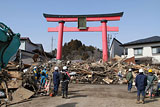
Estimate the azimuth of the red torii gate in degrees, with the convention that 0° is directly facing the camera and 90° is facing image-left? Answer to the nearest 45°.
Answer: approximately 0°

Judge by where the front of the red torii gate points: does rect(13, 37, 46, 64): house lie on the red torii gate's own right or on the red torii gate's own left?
on the red torii gate's own right

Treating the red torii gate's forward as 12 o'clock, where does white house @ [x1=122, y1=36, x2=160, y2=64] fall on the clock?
The white house is roughly at 8 o'clock from the red torii gate.

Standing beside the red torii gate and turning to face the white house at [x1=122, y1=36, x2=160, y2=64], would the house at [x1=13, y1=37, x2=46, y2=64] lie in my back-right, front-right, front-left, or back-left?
back-left

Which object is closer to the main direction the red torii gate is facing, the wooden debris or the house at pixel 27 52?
the wooden debris

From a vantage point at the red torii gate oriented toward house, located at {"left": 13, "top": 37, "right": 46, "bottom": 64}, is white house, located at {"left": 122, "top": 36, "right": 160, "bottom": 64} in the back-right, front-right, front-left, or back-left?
back-right

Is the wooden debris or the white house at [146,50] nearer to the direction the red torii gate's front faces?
the wooden debris
